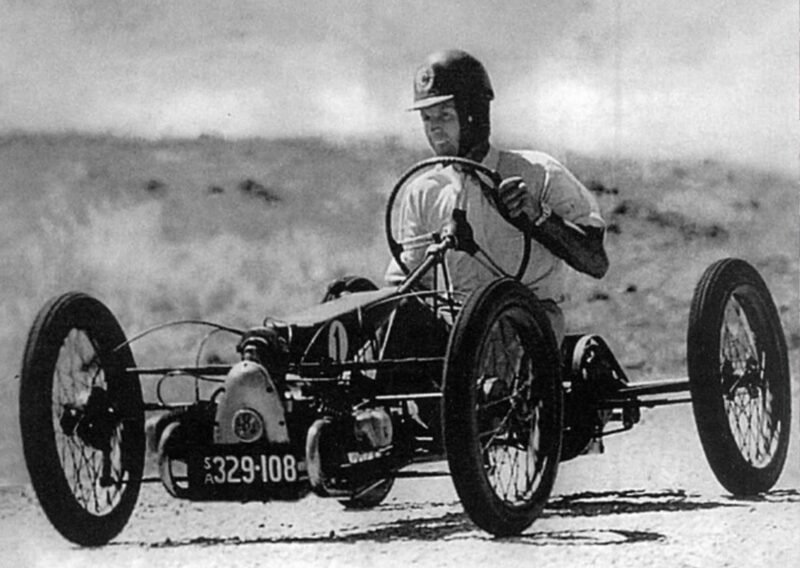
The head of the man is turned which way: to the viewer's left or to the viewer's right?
to the viewer's left

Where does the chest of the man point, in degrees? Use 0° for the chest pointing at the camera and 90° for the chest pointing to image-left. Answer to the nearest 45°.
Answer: approximately 45°

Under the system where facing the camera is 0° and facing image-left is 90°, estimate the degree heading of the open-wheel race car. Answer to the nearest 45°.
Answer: approximately 45°
